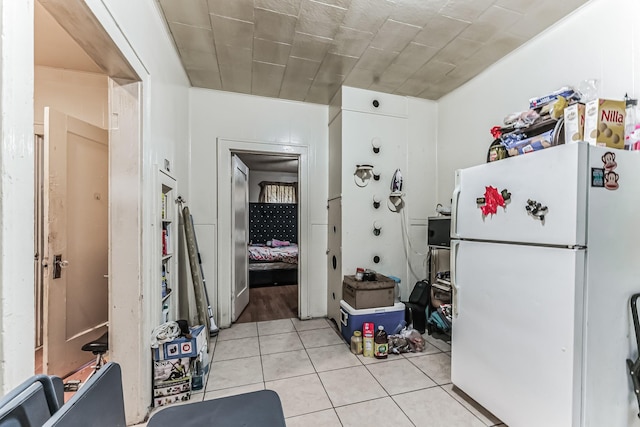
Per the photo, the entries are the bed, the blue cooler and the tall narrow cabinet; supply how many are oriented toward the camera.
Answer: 3

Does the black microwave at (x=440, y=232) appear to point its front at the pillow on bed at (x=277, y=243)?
no

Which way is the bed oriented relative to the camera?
toward the camera

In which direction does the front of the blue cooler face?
toward the camera

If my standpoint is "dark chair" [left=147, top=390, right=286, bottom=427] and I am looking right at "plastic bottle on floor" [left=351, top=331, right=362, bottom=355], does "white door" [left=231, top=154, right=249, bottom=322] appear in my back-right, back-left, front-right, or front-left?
front-left

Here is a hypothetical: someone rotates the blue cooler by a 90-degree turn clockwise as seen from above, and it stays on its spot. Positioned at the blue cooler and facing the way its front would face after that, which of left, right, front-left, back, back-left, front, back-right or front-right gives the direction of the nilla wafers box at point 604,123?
back-left

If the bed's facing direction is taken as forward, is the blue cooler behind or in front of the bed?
in front

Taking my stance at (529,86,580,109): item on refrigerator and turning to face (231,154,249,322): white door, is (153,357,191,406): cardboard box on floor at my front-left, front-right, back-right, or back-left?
front-left

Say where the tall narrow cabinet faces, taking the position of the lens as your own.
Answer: facing the viewer

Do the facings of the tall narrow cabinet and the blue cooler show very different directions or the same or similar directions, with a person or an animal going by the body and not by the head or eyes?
same or similar directions

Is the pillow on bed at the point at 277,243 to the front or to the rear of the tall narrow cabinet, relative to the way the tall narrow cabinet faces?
to the rear

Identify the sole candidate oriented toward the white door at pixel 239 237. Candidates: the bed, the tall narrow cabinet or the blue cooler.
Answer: the bed

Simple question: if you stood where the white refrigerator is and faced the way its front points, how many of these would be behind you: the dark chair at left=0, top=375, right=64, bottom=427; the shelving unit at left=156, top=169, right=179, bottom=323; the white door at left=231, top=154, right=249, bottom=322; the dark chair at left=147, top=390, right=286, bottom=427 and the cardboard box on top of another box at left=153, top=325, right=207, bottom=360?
0

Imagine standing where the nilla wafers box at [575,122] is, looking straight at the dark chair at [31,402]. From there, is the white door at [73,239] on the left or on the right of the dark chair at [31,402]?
right

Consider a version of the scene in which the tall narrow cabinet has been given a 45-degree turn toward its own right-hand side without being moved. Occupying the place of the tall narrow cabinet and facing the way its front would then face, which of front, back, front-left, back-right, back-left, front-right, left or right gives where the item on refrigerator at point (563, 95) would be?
left

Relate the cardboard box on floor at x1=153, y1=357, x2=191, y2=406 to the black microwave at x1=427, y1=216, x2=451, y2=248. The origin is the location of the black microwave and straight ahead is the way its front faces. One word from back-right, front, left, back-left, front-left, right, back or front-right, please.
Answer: front

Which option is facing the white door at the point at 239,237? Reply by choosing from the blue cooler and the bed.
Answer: the bed

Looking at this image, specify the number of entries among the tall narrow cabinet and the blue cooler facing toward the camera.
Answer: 2

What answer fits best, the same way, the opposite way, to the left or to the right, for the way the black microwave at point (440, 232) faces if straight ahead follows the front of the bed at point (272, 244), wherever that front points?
to the right
